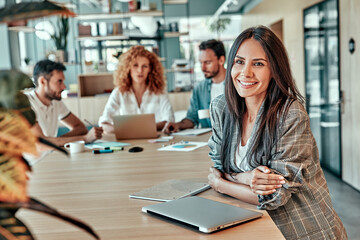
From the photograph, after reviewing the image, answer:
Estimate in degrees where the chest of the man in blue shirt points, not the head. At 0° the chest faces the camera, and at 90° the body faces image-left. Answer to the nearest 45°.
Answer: approximately 45°

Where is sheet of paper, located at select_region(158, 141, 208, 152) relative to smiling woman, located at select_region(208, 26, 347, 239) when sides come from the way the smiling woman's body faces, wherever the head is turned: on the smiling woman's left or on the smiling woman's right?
on the smiling woman's right

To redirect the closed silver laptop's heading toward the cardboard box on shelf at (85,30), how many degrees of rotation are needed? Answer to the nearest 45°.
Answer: approximately 45° to its left

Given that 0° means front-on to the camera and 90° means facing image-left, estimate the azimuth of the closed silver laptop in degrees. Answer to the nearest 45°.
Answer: approximately 225°

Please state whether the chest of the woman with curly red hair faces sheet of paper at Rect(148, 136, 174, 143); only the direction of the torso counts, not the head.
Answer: yes

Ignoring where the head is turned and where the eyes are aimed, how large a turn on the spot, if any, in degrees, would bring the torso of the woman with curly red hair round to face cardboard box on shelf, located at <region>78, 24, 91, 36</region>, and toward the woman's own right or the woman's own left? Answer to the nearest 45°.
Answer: approximately 180°

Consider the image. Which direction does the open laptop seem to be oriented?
away from the camera

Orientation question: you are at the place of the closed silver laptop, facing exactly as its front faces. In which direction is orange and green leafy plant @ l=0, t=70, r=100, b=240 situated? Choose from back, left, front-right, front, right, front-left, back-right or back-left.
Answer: back-right

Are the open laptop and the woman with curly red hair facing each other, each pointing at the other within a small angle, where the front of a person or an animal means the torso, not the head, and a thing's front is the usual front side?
yes

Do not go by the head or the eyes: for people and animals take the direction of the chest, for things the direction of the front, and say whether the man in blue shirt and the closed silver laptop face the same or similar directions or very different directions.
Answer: very different directions

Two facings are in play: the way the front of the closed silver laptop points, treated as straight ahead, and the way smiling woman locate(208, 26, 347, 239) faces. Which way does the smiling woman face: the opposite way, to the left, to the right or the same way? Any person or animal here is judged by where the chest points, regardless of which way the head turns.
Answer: the opposite way
